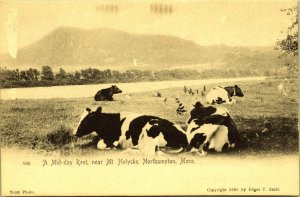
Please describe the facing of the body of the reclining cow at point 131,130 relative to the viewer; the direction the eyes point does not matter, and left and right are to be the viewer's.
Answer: facing to the left of the viewer

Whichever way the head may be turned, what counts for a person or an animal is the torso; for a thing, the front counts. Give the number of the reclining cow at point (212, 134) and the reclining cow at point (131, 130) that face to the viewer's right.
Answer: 0

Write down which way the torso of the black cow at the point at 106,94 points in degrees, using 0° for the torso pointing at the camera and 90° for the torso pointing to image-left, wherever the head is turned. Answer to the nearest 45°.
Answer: approximately 270°

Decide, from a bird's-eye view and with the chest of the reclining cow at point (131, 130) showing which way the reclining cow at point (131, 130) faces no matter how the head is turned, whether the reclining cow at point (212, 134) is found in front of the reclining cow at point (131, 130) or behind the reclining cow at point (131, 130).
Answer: behind

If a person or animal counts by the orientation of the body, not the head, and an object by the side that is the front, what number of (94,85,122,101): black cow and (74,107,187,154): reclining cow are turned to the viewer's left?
1

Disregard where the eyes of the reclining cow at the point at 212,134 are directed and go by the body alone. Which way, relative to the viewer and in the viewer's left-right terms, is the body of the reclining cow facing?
facing away from the viewer and to the left of the viewer

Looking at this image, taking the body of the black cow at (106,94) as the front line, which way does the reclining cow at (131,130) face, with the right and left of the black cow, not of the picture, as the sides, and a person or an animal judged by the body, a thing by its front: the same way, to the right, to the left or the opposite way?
the opposite way
